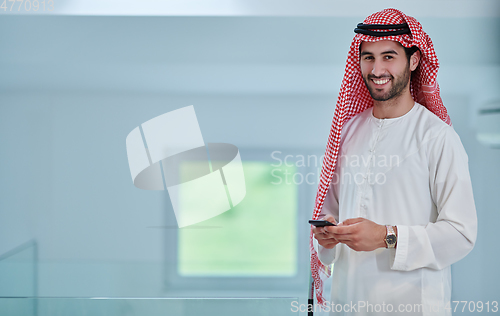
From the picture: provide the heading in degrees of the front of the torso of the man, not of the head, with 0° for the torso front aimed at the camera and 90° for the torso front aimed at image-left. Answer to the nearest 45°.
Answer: approximately 45°
